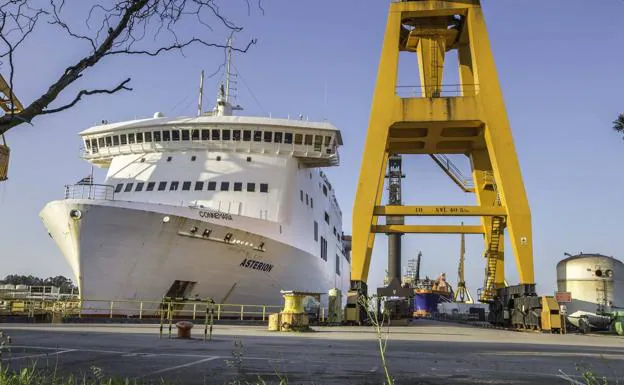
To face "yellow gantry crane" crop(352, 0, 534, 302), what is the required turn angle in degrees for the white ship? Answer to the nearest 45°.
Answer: approximately 90° to its left

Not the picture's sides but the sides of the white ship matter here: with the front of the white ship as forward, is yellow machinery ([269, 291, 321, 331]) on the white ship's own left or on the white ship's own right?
on the white ship's own left

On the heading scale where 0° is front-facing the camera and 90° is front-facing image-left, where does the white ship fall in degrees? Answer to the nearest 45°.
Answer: approximately 45°

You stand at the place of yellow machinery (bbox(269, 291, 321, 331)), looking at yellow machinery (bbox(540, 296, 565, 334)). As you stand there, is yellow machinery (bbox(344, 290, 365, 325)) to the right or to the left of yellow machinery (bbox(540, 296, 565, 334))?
left

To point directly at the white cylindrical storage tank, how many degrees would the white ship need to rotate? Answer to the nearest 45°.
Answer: approximately 135° to its left
